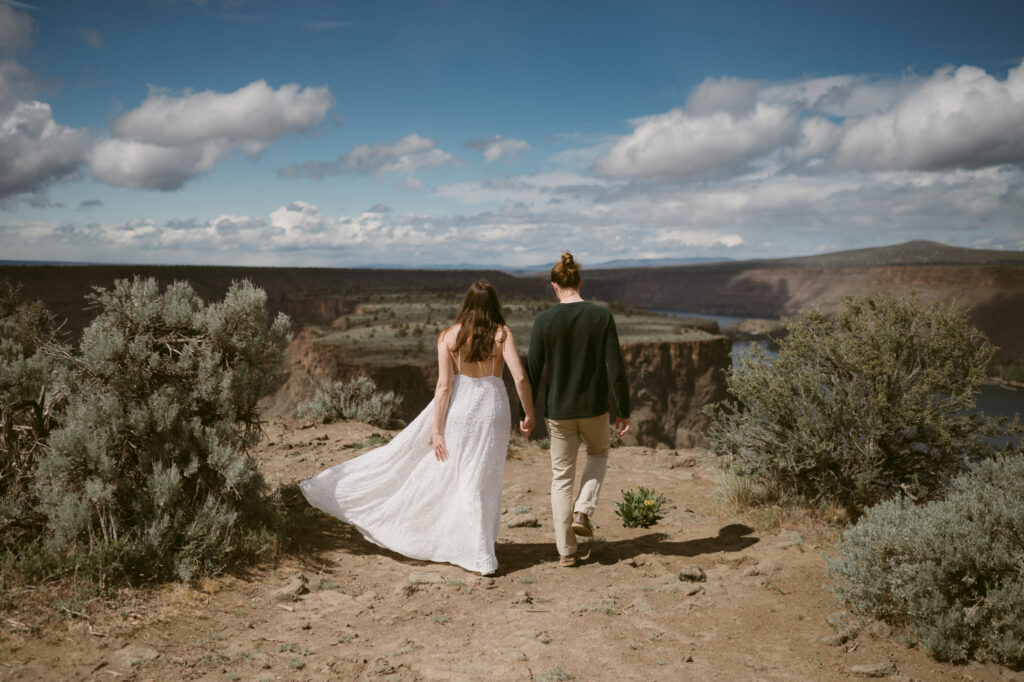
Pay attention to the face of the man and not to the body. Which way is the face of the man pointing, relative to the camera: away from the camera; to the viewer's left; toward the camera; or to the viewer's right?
away from the camera

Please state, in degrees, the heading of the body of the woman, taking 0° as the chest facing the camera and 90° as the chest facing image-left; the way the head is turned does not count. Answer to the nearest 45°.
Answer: approximately 180°

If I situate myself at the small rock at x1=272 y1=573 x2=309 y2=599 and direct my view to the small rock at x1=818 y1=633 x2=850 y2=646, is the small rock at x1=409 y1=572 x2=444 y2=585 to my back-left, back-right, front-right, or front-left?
front-left

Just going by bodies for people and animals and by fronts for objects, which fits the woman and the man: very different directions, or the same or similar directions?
same or similar directions

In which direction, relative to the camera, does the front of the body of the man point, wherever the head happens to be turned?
away from the camera

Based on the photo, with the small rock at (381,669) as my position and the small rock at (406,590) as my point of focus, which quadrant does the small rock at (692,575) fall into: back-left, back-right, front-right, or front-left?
front-right

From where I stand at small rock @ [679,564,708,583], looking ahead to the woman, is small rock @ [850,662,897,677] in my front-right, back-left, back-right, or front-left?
back-left

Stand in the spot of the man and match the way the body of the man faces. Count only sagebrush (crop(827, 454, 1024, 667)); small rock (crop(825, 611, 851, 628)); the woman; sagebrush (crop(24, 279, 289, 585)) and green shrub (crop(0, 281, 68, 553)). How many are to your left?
3

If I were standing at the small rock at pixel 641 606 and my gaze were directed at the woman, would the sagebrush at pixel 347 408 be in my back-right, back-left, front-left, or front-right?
front-right

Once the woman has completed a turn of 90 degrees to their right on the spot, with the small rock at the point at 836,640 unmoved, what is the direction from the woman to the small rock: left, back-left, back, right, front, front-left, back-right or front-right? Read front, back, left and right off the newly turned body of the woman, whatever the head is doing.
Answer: front-right

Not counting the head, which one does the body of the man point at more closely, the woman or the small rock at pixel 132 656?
the woman

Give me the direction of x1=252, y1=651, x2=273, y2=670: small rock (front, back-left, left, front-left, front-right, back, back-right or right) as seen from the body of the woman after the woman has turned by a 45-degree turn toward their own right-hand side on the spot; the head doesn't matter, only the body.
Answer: back

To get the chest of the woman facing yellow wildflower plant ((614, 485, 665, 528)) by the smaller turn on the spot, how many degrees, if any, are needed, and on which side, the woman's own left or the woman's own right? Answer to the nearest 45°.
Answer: approximately 45° to the woman's own right

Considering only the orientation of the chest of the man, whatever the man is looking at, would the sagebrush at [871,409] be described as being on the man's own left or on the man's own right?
on the man's own right

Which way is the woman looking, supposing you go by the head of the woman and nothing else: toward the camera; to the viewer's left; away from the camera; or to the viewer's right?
away from the camera

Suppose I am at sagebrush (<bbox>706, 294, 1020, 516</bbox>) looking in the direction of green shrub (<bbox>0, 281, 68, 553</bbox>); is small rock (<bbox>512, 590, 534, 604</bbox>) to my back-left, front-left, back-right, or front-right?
front-left
